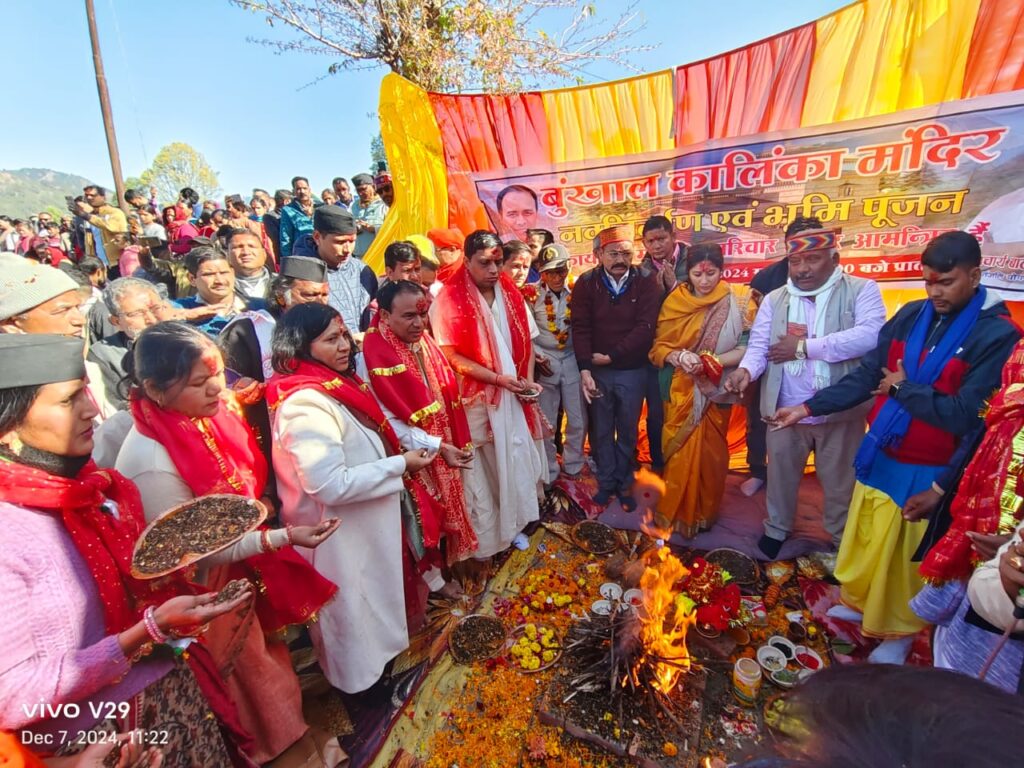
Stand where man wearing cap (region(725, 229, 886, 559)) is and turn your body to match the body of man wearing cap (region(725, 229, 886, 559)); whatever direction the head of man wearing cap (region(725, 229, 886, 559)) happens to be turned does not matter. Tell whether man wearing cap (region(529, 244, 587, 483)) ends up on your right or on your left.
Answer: on your right

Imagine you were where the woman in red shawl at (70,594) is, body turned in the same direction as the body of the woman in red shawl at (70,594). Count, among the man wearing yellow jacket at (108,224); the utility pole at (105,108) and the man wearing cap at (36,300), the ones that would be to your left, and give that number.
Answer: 3

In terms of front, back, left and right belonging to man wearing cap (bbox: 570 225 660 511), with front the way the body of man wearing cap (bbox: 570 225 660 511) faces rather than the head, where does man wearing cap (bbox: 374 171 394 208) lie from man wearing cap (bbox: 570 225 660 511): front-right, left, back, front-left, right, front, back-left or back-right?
back-right

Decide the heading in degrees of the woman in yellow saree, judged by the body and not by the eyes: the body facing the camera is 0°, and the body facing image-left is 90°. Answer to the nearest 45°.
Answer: approximately 0°

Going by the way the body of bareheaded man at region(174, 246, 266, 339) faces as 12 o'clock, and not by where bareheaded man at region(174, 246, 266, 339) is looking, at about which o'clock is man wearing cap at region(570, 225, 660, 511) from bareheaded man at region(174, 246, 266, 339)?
man wearing cap at region(570, 225, 660, 511) is roughly at 11 o'clock from bareheaded man at region(174, 246, 266, 339).

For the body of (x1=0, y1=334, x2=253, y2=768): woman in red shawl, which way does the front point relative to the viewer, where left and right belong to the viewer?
facing to the right of the viewer

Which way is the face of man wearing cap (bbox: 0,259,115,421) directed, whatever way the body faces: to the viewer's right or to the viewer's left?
to the viewer's right

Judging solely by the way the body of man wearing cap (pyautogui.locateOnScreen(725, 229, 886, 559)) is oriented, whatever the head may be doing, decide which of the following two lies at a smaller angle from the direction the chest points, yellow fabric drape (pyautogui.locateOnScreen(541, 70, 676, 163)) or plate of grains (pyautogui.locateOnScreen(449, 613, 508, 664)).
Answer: the plate of grains
